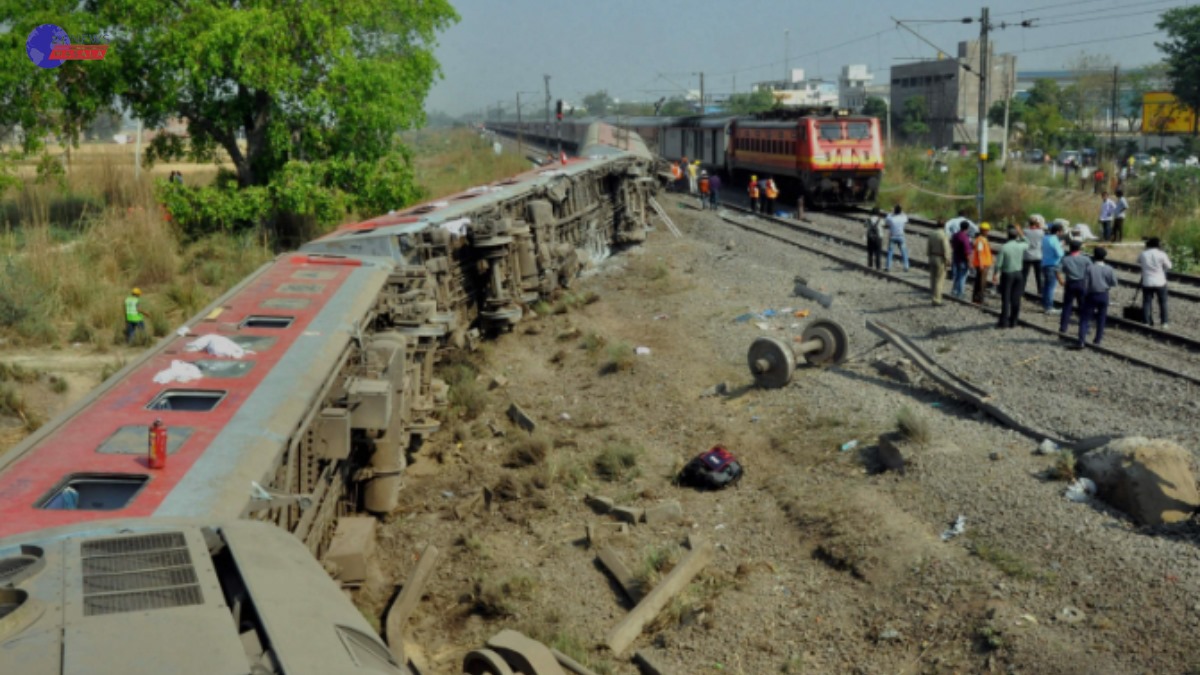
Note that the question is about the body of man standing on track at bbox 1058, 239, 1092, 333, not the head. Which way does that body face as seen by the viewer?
away from the camera

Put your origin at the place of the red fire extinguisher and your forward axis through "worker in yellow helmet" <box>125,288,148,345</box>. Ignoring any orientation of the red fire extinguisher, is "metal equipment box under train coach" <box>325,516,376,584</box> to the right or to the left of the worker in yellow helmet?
right

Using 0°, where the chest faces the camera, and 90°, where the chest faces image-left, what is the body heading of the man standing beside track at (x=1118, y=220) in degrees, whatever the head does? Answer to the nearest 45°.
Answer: approximately 90°

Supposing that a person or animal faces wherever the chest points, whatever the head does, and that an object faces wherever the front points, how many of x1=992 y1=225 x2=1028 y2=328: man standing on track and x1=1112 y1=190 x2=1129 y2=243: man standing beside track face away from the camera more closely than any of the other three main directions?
1

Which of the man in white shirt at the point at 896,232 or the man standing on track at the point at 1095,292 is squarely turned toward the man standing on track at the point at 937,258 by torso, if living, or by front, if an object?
the man standing on track at the point at 1095,292

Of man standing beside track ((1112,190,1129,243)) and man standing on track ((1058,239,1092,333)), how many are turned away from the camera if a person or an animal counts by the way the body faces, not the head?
1

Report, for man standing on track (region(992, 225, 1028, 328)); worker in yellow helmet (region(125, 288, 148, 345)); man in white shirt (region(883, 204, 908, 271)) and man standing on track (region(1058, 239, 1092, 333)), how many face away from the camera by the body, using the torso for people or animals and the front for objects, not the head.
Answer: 3

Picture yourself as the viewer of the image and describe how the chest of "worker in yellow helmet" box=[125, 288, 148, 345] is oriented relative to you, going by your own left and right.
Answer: facing to the right of the viewer

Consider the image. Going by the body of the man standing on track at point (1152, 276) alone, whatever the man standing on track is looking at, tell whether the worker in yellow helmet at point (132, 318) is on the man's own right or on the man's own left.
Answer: on the man's own left

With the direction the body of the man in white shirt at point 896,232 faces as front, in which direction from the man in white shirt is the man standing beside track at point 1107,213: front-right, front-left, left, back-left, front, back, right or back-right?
front-right

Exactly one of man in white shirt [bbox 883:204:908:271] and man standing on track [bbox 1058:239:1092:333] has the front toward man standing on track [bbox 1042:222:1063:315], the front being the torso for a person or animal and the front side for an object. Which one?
man standing on track [bbox 1058:239:1092:333]

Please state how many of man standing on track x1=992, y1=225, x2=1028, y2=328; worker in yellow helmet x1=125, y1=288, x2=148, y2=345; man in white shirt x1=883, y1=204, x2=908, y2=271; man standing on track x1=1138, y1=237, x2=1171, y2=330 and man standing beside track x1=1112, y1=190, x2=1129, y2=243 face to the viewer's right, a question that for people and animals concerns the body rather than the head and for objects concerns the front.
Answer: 1

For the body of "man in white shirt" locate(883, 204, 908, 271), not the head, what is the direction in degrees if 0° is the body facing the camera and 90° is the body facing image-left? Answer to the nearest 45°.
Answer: approximately 180°

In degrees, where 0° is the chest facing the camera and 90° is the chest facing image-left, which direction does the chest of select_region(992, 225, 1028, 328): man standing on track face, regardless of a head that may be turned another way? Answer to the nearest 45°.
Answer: approximately 180°
